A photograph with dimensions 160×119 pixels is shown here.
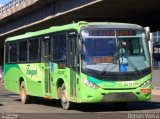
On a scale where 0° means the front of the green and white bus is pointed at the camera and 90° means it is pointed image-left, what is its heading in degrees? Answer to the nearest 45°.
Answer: approximately 315°
